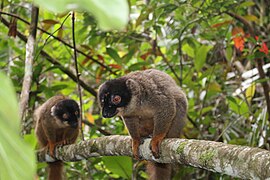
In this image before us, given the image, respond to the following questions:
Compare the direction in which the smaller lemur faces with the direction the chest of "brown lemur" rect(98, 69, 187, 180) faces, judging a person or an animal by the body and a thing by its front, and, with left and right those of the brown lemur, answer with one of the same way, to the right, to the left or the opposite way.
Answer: to the left

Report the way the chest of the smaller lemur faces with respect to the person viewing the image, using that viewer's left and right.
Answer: facing the viewer and to the right of the viewer

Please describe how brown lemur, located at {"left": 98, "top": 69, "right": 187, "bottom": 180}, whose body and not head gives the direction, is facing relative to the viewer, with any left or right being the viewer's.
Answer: facing the viewer and to the left of the viewer

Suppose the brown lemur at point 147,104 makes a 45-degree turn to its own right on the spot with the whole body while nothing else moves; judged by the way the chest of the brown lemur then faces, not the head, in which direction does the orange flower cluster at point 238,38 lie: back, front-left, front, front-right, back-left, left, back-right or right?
back-right

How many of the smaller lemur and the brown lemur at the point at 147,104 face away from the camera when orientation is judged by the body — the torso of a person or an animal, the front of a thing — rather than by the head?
0
